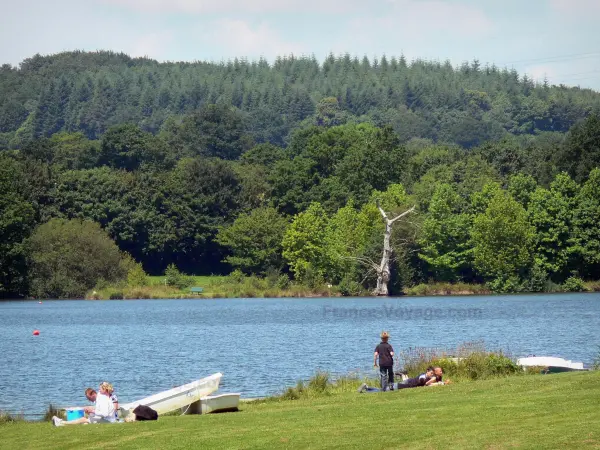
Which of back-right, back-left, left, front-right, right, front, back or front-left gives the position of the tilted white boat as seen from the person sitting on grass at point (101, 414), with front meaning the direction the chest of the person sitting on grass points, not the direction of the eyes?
back-right

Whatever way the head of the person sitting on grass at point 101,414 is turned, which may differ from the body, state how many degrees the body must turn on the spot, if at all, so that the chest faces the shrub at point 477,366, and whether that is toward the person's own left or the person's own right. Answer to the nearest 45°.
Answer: approximately 180°

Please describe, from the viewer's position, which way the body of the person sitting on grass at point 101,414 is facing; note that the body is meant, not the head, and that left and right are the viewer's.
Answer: facing to the left of the viewer

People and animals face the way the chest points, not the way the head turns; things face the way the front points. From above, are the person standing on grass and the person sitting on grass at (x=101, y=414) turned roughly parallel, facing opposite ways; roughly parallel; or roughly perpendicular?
roughly perpendicular
